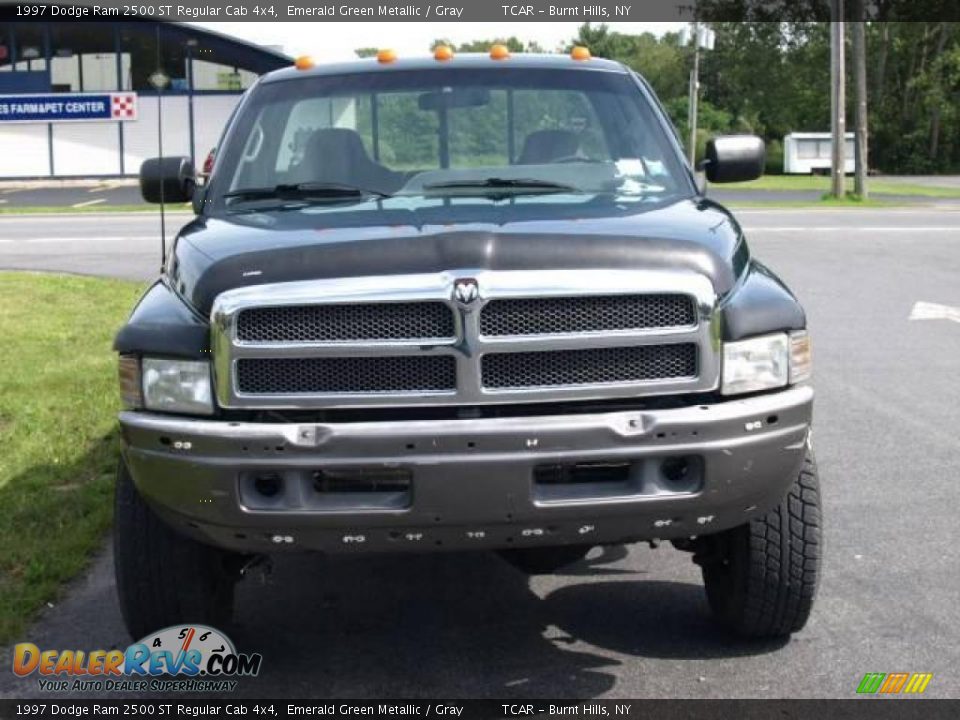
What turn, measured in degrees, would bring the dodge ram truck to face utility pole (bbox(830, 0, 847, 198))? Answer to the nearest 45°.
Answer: approximately 180°

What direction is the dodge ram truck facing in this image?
toward the camera

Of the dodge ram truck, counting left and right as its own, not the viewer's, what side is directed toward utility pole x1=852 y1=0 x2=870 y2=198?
back
